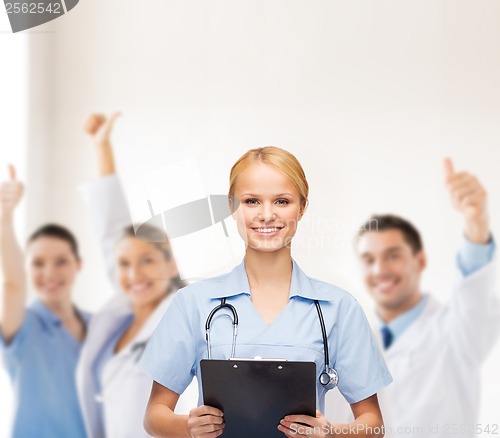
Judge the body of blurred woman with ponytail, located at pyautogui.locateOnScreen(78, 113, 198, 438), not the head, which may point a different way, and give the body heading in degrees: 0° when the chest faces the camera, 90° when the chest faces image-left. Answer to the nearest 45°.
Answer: approximately 45°

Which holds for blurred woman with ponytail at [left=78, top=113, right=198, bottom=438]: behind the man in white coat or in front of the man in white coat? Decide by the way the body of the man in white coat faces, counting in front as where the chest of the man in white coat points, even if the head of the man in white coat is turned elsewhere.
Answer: in front

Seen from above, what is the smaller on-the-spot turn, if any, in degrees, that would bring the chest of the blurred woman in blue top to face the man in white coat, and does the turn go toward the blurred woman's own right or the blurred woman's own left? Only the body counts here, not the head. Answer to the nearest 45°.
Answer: approximately 45° to the blurred woman's own left

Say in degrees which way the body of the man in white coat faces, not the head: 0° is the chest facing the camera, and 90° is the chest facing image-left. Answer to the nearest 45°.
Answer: approximately 45°

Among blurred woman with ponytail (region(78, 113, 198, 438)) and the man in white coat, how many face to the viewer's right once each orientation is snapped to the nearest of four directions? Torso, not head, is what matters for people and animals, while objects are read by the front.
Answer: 0
